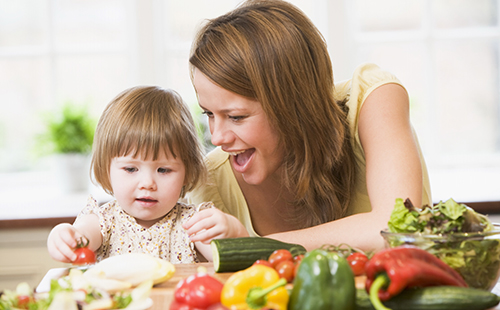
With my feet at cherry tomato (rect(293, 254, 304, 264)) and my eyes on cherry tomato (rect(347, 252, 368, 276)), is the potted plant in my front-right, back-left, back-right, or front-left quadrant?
back-left

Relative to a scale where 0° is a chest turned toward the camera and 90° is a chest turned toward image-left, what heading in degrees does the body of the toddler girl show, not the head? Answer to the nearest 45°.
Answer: approximately 0°

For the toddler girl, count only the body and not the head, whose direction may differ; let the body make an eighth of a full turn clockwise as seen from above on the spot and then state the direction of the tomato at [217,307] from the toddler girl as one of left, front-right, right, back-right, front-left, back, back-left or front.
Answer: front-left

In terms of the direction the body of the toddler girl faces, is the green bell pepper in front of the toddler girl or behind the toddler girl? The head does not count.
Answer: in front

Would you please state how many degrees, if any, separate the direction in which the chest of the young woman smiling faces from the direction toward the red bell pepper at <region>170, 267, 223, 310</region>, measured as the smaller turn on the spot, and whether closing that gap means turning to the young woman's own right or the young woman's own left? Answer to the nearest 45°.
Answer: approximately 45° to the young woman's own left

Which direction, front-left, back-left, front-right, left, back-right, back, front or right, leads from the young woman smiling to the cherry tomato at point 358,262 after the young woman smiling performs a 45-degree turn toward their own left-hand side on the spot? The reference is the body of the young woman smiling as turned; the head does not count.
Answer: front

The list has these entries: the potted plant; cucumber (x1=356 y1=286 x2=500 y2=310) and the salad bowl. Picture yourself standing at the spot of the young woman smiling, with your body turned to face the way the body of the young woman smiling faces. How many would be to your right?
1

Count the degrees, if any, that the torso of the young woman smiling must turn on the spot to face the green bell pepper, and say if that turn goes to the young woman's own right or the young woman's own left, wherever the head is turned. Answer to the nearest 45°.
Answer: approximately 45° to the young woman's own left

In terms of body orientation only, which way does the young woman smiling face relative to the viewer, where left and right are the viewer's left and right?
facing the viewer and to the left of the viewer

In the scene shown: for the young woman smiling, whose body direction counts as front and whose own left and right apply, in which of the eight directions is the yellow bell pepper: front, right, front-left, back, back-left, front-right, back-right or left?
front-left

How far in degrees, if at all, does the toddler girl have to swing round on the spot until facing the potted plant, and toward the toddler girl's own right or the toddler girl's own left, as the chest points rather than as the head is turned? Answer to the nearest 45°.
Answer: approximately 180°

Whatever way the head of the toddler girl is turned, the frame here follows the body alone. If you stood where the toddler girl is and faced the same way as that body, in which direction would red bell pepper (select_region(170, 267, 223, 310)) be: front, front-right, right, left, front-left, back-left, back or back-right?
front

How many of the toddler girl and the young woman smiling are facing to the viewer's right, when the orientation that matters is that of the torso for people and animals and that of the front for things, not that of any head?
0

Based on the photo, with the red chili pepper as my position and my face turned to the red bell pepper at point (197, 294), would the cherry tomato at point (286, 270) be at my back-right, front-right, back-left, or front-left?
front-right

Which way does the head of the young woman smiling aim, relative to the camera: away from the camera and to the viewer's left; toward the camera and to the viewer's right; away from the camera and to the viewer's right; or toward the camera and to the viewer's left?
toward the camera and to the viewer's left
